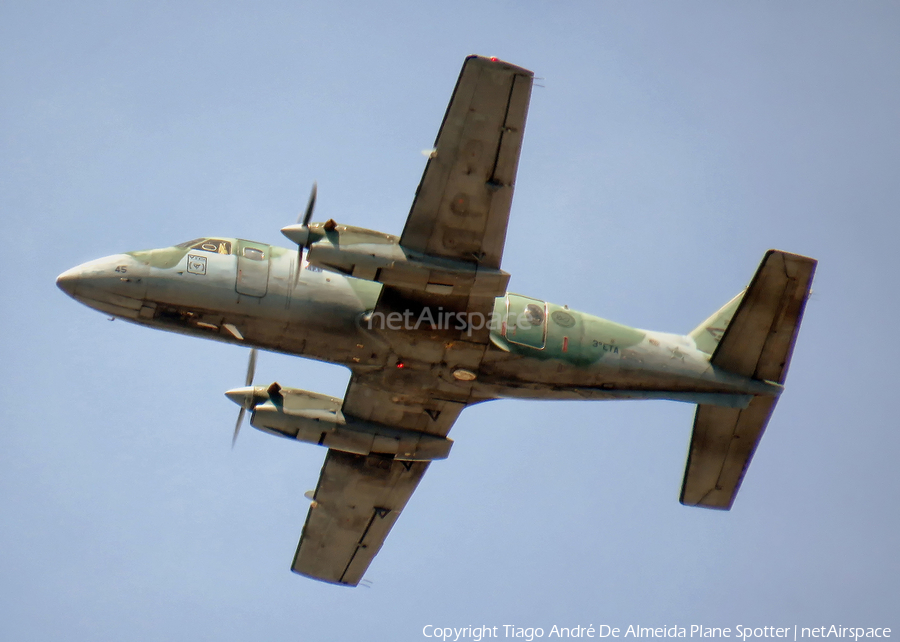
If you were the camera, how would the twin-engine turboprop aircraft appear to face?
facing to the left of the viewer
